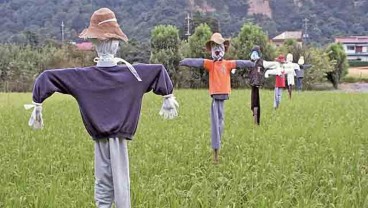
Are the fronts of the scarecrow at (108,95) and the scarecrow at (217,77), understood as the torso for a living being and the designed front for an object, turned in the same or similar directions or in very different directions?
very different directions

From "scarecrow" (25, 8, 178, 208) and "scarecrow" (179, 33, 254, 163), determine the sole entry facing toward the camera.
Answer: "scarecrow" (179, 33, 254, 163)

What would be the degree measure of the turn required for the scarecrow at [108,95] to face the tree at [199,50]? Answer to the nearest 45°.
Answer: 0° — it already faces it

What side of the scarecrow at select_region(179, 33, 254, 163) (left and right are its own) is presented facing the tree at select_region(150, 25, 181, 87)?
back

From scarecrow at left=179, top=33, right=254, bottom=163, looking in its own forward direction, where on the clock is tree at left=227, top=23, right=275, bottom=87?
The tree is roughly at 6 o'clock from the scarecrow.

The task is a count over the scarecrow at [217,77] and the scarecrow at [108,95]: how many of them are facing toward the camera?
1

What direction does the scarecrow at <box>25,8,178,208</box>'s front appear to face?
away from the camera

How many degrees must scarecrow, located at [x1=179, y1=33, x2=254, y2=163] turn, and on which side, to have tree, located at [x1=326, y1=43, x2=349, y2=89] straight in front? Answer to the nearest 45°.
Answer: approximately 180°

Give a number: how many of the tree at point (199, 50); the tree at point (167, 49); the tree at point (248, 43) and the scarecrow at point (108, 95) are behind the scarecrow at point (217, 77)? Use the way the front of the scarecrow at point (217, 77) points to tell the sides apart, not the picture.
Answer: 3

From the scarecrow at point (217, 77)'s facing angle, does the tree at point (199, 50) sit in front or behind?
behind
